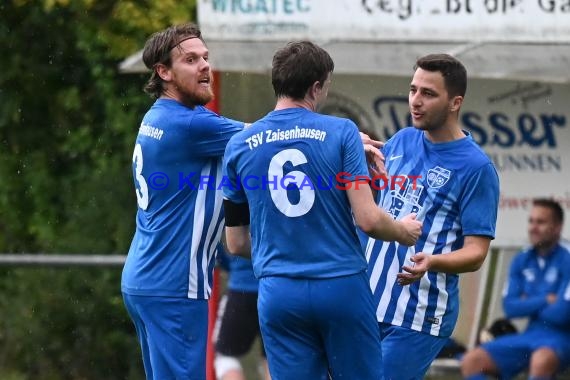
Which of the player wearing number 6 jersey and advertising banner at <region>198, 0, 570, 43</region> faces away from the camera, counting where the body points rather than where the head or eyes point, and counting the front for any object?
the player wearing number 6 jersey

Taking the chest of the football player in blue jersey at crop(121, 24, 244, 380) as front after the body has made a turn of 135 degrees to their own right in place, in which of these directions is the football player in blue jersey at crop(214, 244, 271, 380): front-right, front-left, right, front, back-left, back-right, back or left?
back

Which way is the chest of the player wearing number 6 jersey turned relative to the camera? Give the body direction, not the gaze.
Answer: away from the camera

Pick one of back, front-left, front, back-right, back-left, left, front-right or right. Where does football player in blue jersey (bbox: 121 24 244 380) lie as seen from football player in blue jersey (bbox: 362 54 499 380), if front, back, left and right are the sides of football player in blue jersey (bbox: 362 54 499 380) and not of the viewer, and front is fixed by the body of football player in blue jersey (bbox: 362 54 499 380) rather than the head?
front-right

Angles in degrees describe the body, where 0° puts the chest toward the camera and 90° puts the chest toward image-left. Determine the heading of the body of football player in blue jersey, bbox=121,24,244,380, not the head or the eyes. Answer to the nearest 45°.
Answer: approximately 225°

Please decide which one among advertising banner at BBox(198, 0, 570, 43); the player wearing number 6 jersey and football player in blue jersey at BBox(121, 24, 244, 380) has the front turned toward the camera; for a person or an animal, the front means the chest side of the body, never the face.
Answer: the advertising banner

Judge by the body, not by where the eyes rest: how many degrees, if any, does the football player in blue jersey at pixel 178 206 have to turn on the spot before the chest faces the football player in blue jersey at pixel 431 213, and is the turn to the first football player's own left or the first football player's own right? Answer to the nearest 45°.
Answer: approximately 45° to the first football player's own right

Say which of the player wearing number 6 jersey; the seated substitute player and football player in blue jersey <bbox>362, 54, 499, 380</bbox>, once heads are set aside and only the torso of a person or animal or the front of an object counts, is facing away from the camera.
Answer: the player wearing number 6 jersey

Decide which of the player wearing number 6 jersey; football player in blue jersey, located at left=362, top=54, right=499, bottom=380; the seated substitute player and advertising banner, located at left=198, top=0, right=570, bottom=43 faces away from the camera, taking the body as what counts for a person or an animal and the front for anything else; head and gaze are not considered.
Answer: the player wearing number 6 jersey
